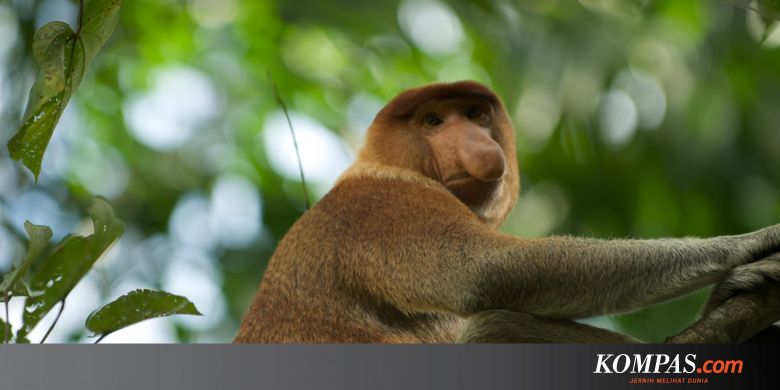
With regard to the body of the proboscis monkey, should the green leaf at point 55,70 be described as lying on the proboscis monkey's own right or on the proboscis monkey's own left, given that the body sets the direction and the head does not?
on the proboscis monkey's own left

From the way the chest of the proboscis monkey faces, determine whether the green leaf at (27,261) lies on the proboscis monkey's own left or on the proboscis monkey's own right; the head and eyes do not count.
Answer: on the proboscis monkey's own left

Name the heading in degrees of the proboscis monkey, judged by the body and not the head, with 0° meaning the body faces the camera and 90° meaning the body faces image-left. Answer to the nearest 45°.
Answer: approximately 270°

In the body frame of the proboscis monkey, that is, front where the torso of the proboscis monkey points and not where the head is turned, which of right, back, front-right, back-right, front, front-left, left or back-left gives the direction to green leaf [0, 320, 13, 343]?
back-right
